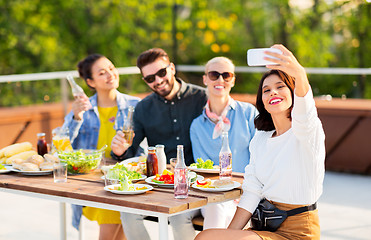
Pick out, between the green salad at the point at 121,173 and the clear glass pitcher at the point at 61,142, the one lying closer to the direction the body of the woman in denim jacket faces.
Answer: the green salad

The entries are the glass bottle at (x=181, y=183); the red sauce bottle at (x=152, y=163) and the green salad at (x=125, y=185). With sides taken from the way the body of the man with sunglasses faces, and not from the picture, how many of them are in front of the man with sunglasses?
3

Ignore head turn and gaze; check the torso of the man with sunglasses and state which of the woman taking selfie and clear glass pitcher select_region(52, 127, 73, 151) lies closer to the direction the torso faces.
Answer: the woman taking selfie

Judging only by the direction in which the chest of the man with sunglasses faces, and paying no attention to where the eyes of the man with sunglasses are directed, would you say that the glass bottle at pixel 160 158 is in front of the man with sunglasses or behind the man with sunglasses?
in front

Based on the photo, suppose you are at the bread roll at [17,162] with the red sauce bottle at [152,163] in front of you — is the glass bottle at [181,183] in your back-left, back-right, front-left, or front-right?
front-right

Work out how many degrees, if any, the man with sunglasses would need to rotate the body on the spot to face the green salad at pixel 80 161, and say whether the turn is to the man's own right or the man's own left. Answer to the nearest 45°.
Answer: approximately 45° to the man's own right

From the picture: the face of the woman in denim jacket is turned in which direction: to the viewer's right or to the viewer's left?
to the viewer's right

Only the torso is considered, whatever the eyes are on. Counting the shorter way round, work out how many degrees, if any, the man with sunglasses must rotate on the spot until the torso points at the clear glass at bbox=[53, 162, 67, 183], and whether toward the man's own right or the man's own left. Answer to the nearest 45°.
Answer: approximately 45° to the man's own right

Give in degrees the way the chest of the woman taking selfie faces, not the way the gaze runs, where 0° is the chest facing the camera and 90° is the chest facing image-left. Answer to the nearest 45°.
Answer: approximately 45°

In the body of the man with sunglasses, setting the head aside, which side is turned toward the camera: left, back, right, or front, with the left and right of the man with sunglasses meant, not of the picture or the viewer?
front

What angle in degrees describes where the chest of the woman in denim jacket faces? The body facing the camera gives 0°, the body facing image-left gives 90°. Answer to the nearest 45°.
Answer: approximately 315°
